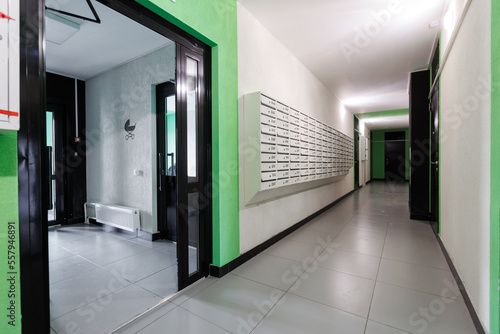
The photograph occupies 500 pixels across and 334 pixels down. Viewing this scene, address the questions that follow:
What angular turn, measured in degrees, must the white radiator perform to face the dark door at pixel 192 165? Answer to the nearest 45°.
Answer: approximately 45° to its left

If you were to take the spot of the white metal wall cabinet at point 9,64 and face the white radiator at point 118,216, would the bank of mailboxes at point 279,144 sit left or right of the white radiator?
right

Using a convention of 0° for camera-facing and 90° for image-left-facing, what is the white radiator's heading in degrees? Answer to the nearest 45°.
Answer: approximately 45°

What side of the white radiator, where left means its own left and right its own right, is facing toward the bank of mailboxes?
left

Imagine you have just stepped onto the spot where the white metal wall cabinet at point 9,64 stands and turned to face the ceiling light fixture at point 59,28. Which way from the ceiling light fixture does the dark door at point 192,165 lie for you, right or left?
right

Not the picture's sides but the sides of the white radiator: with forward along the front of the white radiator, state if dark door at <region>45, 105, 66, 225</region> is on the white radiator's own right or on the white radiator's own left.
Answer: on the white radiator's own right
